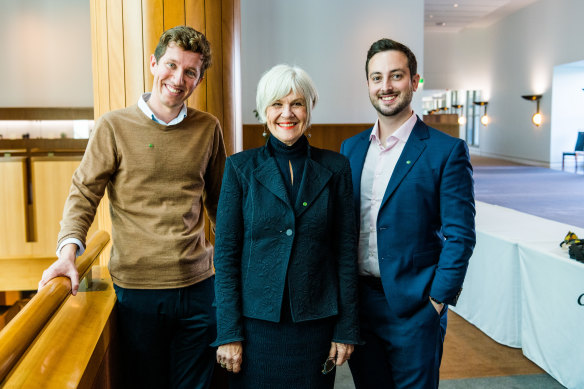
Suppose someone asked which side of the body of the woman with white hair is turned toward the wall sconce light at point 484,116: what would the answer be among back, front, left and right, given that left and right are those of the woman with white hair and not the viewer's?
back

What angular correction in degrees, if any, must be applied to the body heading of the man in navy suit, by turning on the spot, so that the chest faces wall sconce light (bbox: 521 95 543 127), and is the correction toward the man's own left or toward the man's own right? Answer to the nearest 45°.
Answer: approximately 135° to the man's own right

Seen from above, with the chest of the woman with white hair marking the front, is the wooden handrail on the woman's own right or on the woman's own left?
on the woman's own right

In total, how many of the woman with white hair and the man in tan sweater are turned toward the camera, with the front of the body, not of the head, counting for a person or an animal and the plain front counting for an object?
2

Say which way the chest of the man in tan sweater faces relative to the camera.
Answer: toward the camera

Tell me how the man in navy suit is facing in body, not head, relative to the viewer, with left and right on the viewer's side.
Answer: facing the viewer and to the left of the viewer
